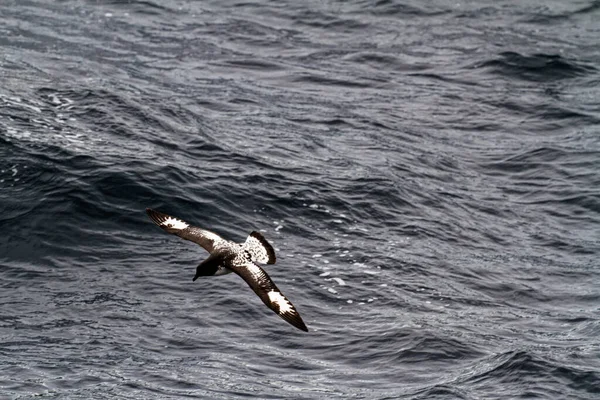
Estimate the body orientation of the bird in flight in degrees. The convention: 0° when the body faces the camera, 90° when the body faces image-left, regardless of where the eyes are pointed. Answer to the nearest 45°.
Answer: approximately 45°
